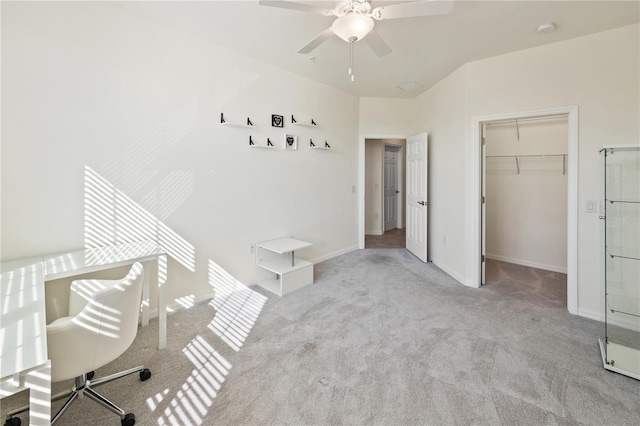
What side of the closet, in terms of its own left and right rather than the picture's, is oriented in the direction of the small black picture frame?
front

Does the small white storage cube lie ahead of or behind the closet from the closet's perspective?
ahead

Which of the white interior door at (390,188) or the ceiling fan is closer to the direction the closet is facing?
the ceiling fan

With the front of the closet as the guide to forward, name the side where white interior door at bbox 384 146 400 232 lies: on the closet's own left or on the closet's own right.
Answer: on the closet's own right

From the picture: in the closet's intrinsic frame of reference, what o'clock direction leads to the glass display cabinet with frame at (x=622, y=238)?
The glass display cabinet with frame is roughly at 10 o'clock from the closet.

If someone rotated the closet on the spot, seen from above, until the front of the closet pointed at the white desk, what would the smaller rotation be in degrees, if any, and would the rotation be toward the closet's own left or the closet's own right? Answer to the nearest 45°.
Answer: approximately 45° to the closet's own left

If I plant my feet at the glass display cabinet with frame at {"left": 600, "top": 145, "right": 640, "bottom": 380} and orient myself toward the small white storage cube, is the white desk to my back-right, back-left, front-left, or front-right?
front-left

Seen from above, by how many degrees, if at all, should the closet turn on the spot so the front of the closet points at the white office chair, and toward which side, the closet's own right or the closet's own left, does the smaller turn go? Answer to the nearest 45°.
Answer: approximately 45° to the closet's own left

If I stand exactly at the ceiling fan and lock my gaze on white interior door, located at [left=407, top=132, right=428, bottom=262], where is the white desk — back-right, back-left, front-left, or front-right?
back-left

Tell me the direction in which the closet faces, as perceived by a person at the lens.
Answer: facing the viewer and to the left of the viewer
